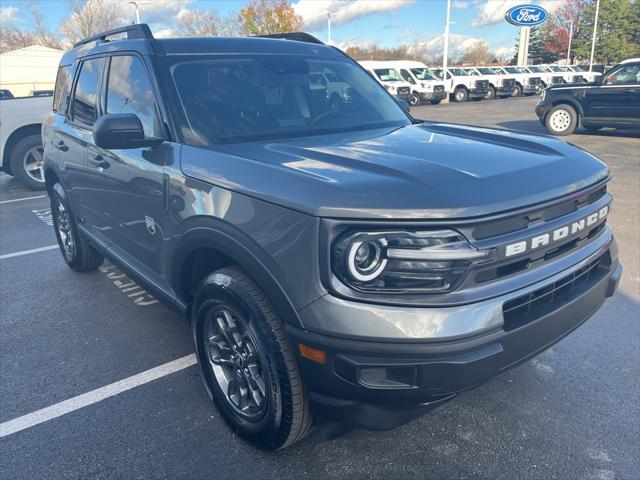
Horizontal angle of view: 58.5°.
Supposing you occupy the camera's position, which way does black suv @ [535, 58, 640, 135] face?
facing to the left of the viewer

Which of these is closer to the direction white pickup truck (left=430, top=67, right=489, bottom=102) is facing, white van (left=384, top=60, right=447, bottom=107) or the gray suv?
the gray suv

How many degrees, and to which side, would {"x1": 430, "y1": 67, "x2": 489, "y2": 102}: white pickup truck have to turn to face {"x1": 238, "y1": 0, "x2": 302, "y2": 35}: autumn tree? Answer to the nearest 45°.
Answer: approximately 180°

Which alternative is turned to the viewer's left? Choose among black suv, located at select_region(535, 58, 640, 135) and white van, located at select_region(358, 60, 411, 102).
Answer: the black suv

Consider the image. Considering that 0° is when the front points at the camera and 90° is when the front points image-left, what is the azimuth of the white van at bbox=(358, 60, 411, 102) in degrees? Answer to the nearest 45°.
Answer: approximately 315°

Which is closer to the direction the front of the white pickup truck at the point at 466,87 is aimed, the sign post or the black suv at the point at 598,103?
the black suv

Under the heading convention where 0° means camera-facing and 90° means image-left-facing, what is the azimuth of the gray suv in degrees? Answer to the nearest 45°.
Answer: approximately 315°
